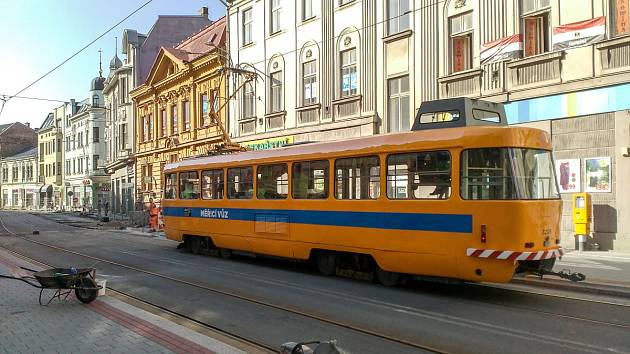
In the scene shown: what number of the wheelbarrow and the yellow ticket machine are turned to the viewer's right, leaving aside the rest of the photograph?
1

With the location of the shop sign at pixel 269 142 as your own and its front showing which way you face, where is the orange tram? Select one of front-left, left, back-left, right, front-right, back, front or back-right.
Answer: front-left

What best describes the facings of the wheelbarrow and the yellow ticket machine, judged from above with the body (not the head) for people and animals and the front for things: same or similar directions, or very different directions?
very different directions

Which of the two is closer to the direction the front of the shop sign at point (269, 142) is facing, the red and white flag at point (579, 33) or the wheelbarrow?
the wheelbarrow

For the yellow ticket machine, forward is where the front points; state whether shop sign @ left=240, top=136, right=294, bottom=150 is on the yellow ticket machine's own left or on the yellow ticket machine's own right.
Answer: on the yellow ticket machine's own right

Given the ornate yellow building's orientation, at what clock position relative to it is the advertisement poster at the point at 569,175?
The advertisement poster is roughly at 10 o'clock from the ornate yellow building.

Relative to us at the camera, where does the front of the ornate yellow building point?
facing the viewer and to the left of the viewer

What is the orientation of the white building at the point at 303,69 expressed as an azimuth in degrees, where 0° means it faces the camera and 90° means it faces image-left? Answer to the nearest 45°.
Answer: approximately 45°

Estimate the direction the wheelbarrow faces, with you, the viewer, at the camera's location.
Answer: facing to the right of the viewer

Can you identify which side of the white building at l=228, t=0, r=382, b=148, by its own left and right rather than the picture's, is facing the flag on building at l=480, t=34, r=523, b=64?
left

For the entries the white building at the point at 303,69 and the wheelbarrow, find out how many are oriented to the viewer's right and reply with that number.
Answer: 1

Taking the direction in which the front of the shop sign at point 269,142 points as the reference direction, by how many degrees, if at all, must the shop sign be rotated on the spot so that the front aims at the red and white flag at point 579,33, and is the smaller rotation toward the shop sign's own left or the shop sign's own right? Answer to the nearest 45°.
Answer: approximately 90° to the shop sign's own left

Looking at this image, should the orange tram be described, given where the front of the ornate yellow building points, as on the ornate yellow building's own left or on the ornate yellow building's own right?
on the ornate yellow building's own left
